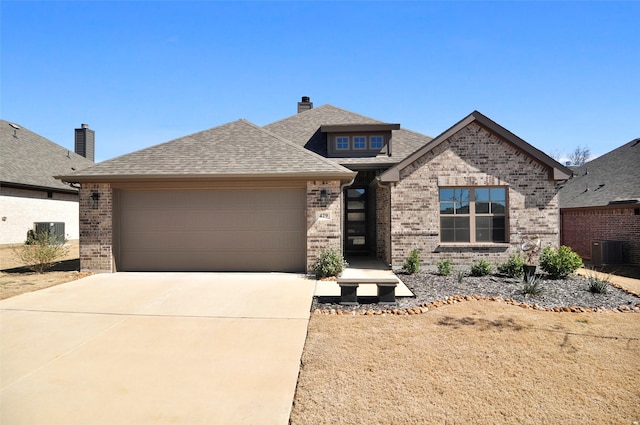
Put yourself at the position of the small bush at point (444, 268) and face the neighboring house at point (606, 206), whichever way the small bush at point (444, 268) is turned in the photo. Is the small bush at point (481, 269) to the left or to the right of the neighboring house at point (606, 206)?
right

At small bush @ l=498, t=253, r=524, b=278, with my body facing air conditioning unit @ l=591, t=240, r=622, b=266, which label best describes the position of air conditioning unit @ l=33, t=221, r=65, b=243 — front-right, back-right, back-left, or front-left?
back-left

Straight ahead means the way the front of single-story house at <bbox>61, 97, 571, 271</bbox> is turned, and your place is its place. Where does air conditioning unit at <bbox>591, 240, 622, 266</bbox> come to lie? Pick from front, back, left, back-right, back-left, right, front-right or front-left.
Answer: left

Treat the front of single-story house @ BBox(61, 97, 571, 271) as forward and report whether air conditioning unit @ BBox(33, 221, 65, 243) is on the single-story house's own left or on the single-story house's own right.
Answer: on the single-story house's own right

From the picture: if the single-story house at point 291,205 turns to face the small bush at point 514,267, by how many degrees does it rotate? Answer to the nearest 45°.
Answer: approximately 90° to its left

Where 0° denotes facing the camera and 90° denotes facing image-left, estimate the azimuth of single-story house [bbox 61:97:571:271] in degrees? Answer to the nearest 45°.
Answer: approximately 0°

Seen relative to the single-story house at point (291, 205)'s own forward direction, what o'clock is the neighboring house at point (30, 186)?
The neighboring house is roughly at 4 o'clock from the single-story house.
